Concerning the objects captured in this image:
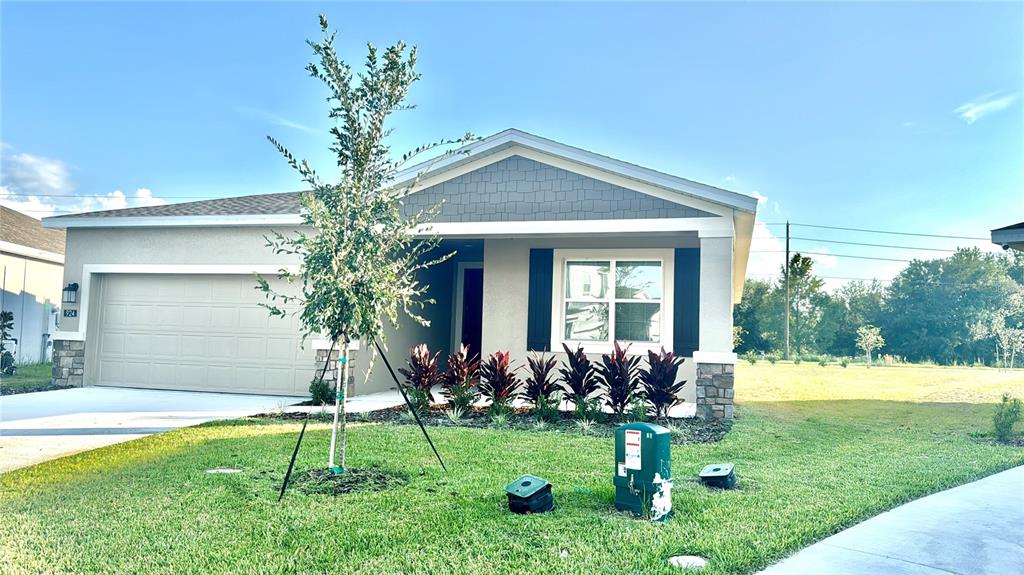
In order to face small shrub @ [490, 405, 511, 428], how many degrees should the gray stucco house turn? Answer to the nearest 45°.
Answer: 0° — it already faces it

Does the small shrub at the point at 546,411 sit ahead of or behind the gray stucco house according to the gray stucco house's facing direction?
ahead

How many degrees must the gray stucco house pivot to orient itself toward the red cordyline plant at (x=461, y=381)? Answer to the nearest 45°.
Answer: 0° — it already faces it

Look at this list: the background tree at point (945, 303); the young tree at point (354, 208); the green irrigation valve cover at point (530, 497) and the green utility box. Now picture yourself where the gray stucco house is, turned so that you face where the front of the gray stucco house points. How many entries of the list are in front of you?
3

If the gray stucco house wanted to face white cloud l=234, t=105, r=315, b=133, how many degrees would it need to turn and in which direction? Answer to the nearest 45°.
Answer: approximately 135° to its right

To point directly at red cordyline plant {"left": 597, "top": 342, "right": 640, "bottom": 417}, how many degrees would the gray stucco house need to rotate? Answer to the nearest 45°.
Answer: approximately 45° to its left

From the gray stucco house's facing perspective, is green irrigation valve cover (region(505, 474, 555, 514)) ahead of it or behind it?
ahead

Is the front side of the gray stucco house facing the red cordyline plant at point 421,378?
yes

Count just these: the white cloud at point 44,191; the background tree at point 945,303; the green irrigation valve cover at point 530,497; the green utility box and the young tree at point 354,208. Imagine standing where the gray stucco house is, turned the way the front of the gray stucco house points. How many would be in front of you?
3

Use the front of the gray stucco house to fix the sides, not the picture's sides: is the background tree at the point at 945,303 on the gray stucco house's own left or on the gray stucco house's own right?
on the gray stucco house's own left

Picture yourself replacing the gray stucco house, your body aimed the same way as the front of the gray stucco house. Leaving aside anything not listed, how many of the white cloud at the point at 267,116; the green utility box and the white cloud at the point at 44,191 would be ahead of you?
1

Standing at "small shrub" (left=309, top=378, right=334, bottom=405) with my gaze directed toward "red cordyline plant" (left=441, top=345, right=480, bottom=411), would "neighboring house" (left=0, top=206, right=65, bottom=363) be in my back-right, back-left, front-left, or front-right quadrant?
back-left

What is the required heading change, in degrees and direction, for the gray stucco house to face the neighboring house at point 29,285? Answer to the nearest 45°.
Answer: approximately 135° to its right

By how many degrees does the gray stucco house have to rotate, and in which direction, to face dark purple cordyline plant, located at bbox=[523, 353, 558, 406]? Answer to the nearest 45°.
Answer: approximately 45° to its left

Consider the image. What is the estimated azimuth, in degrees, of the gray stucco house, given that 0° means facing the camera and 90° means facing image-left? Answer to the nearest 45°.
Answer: approximately 0°

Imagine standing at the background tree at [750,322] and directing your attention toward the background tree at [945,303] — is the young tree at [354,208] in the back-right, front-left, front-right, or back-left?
back-right
